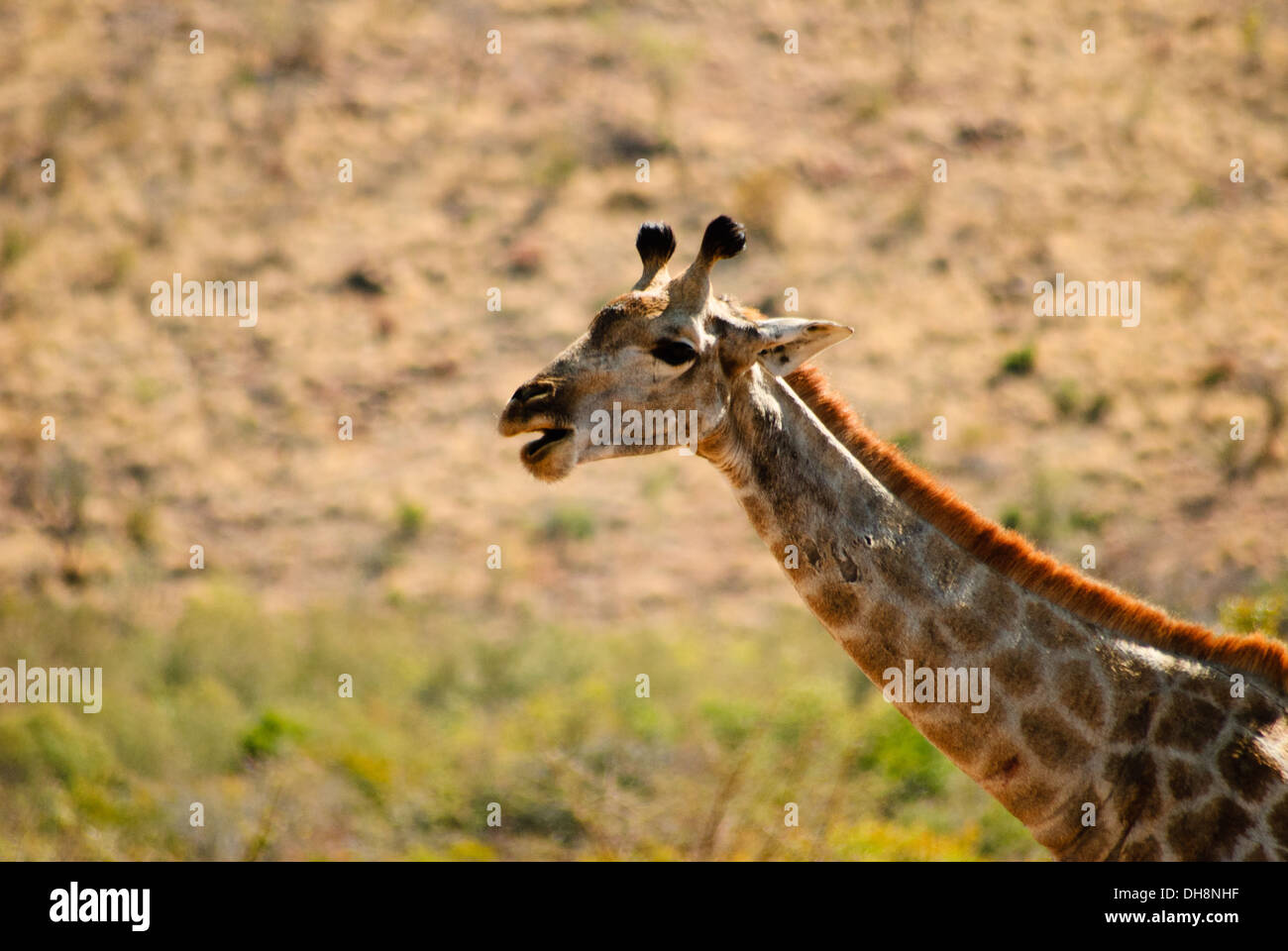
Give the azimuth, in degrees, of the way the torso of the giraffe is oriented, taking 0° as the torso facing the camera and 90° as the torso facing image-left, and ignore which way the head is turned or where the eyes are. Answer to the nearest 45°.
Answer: approximately 90°
